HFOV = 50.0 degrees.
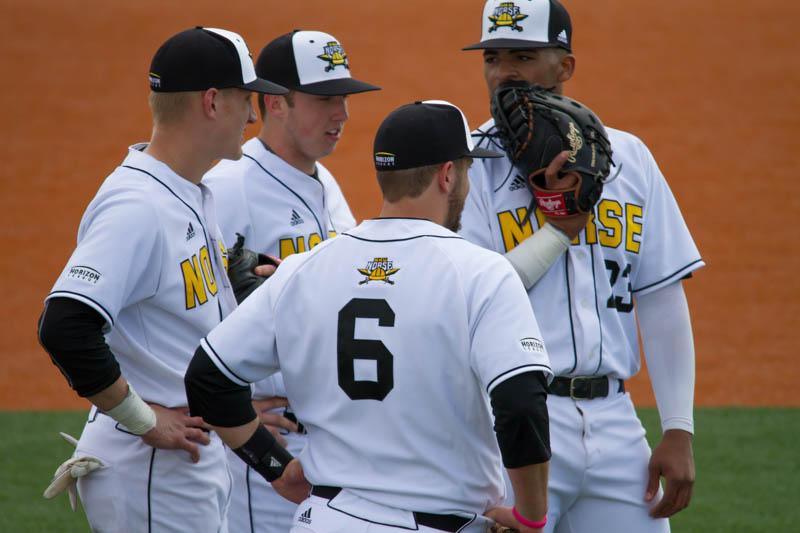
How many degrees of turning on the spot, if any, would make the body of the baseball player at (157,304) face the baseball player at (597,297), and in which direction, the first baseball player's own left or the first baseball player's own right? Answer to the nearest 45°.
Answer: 0° — they already face them

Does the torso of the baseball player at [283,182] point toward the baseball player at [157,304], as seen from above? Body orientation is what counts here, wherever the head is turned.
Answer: no

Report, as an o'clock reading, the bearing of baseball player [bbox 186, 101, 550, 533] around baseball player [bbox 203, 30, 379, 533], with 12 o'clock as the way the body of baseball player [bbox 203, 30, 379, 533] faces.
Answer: baseball player [bbox 186, 101, 550, 533] is roughly at 1 o'clock from baseball player [bbox 203, 30, 379, 533].

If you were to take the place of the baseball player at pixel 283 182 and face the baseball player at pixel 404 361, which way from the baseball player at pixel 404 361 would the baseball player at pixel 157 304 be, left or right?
right

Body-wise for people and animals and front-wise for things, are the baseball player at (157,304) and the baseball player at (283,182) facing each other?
no

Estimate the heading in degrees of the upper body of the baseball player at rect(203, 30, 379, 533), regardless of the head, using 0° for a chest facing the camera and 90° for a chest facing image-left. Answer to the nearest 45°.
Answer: approximately 315°

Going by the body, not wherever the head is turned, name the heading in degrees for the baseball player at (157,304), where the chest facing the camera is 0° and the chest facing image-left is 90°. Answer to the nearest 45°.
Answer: approximately 270°

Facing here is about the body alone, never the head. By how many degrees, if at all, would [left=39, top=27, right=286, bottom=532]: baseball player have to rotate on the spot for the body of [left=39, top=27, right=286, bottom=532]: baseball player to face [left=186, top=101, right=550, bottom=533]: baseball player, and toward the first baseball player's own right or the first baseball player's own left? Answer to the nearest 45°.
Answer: approximately 45° to the first baseball player's own right

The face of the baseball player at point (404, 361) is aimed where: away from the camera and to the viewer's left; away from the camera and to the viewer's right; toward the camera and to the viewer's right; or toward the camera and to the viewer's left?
away from the camera and to the viewer's right
